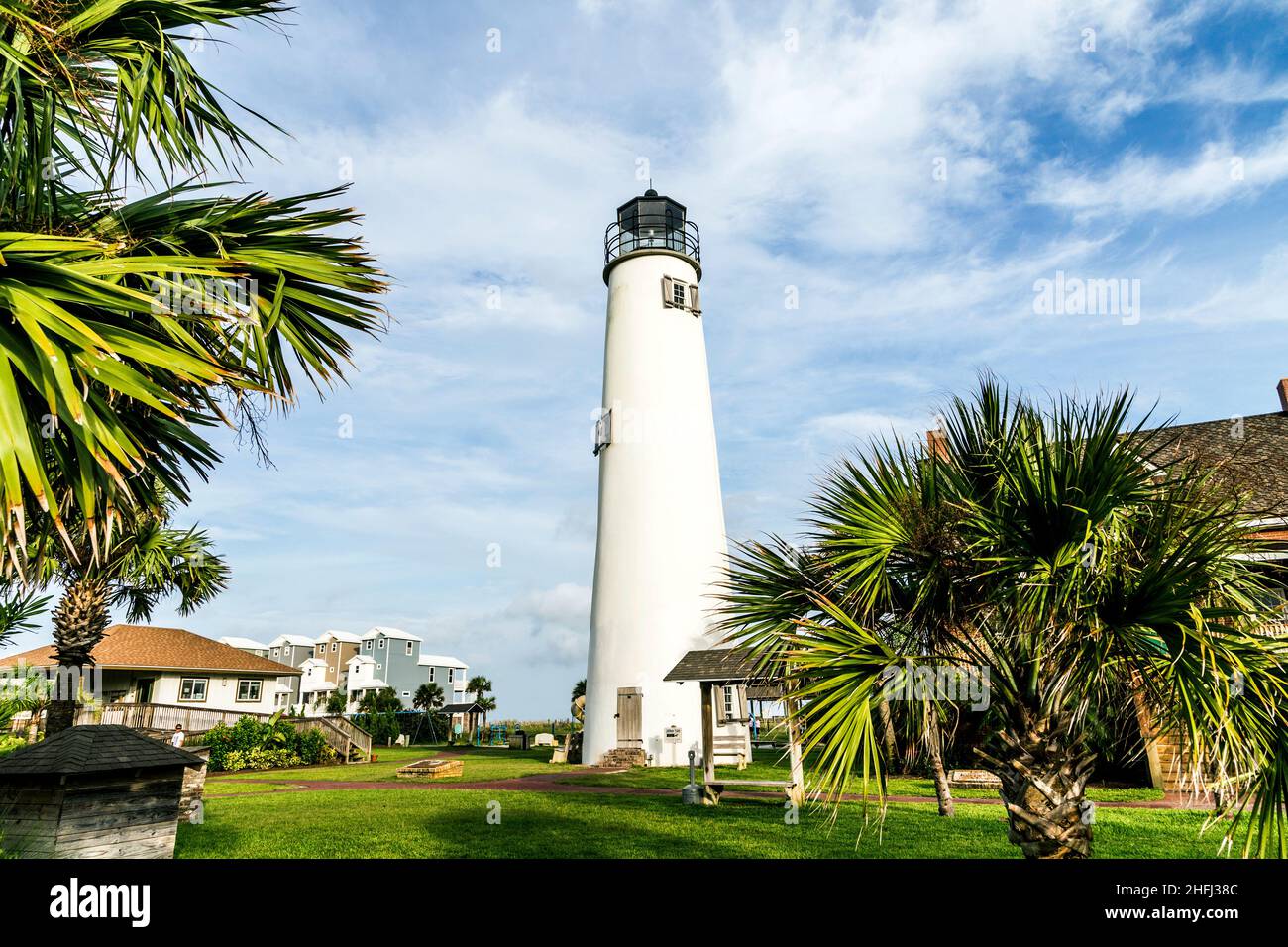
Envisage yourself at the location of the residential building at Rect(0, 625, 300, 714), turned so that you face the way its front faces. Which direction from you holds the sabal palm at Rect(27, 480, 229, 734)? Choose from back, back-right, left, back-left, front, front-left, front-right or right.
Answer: front

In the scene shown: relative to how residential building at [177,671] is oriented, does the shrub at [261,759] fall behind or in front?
in front

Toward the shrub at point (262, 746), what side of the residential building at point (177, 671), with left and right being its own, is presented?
front

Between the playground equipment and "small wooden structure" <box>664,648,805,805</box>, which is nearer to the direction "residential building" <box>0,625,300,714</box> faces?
the small wooden structure

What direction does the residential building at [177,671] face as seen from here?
toward the camera

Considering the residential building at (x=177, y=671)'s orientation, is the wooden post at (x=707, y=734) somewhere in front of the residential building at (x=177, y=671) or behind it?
in front

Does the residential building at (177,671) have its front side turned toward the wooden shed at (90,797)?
yes
